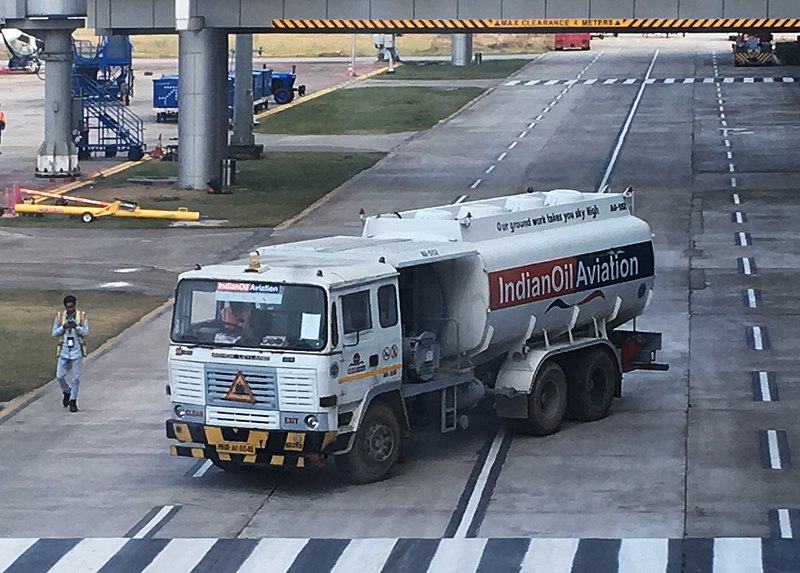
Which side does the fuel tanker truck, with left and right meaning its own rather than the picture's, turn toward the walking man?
right

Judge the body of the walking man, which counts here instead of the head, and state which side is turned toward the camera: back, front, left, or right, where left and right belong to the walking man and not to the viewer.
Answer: front

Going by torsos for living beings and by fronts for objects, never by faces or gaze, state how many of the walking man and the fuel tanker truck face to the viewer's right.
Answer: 0

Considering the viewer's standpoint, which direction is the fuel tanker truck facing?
facing the viewer and to the left of the viewer

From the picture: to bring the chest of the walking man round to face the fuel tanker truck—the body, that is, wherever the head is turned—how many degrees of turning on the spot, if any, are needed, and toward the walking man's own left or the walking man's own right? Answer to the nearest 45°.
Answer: approximately 45° to the walking man's own left
